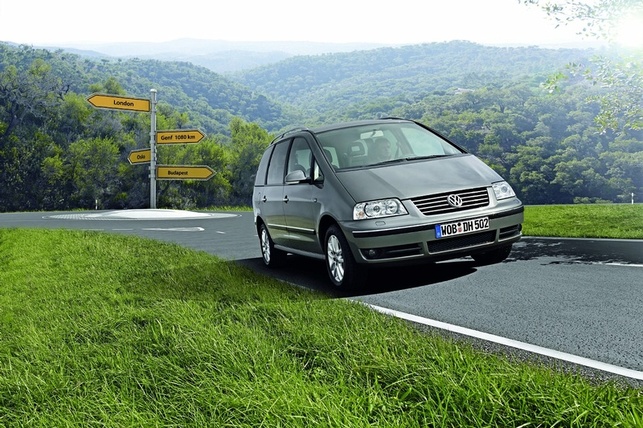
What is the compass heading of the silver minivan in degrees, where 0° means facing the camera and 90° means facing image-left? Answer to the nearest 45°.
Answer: approximately 315°

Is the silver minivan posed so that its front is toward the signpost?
no
